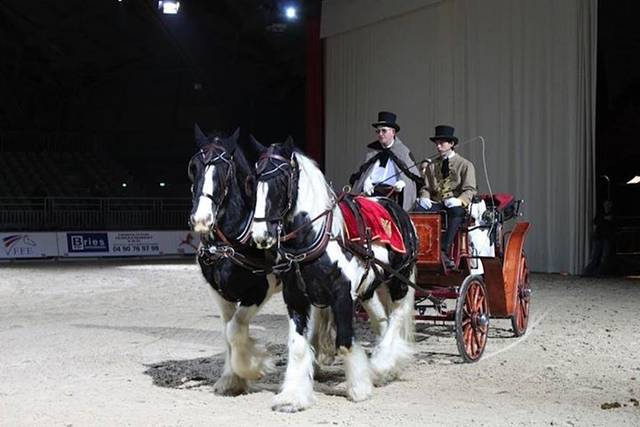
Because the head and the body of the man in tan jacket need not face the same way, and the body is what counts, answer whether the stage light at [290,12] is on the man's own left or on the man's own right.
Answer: on the man's own right

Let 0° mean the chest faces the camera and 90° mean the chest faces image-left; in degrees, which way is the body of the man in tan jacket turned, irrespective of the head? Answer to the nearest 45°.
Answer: approximately 45°

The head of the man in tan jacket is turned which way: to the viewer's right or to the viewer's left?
to the viewer's left

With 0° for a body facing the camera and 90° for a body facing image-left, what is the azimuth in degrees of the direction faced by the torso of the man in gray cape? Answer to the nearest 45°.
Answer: approximately 45°

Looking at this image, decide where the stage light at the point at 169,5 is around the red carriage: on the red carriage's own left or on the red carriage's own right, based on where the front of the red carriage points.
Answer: on the red carriage's own right

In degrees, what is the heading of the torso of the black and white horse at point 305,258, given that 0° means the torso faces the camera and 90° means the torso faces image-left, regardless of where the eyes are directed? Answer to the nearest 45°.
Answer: approximately 45°

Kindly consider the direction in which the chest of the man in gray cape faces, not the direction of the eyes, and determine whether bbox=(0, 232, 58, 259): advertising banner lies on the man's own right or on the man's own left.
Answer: on the man's own right

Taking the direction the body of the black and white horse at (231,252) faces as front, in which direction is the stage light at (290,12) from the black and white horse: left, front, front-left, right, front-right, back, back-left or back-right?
back-right
